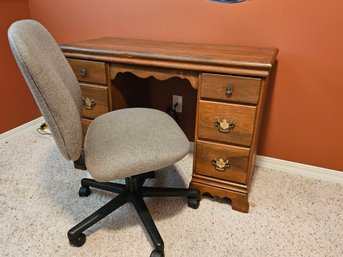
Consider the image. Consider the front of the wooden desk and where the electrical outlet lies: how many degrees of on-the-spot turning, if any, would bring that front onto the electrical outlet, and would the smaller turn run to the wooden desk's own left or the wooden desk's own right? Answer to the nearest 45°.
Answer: approximately 135° to the wooden desk's own right

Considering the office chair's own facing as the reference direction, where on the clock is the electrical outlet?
The electrical outlet is roughly at 10 o'clock from the office chair.

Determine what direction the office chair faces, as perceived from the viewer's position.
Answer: facing to the right of the viewer

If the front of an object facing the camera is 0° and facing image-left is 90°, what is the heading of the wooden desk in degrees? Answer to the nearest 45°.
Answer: approximately 45°
